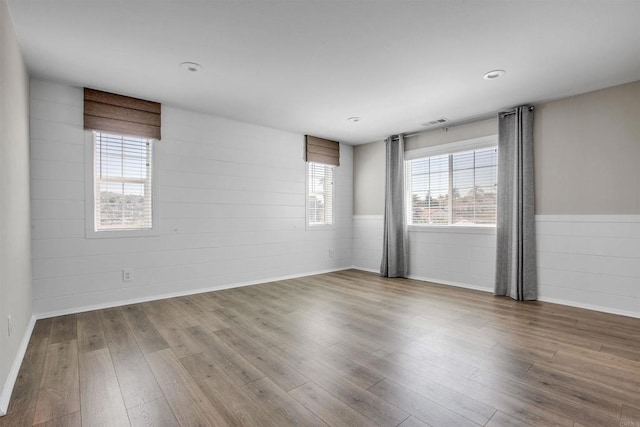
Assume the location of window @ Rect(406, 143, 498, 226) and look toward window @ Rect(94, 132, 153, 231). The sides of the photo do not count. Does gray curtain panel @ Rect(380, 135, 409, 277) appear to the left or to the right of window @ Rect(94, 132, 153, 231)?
right

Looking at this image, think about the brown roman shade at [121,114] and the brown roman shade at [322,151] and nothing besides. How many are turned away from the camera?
0

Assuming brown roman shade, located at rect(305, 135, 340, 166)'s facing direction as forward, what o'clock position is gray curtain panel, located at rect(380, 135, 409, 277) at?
The gray curtain panel is roughly at 11 o'clock from the brown roman shade.

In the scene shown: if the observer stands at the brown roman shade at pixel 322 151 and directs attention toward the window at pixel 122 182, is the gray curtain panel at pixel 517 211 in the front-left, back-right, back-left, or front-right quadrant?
back-left

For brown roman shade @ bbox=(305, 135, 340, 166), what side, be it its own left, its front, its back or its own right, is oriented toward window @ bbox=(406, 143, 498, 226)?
front

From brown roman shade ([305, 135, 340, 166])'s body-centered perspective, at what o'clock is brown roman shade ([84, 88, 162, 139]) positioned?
brown roman shade ([84, 88, 162, 139]) is roughly at 3 o'clock from brown roman shade ([305, 135, 340, 166]).

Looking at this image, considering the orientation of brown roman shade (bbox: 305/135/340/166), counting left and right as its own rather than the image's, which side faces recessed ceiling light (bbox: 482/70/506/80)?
front

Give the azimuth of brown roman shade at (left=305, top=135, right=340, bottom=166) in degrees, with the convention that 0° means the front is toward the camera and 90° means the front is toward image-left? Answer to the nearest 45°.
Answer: approximately 315°

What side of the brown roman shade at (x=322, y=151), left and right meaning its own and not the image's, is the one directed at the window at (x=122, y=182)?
right

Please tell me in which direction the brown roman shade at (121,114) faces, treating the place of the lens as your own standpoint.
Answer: facing the viewer and to the right of the viewer

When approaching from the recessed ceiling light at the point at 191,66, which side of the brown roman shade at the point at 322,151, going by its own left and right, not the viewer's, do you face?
right

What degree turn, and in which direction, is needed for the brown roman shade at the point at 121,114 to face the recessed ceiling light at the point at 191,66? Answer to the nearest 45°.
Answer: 0° — it already faces it

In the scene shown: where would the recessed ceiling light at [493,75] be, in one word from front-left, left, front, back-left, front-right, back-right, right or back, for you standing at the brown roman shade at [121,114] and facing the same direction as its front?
front

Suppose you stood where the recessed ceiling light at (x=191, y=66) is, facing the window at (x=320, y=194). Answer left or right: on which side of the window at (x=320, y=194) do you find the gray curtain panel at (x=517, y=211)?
right
